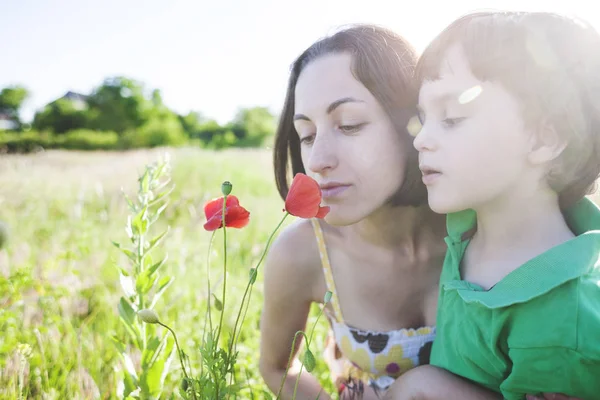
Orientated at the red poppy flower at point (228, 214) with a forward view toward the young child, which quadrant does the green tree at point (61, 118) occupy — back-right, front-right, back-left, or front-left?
back-left

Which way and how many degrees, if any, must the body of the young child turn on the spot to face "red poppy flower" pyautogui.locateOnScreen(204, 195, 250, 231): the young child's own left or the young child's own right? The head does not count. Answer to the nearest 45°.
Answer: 0° — they already face it

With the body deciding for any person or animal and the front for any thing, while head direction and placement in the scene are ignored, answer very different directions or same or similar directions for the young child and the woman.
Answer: same or similar directions

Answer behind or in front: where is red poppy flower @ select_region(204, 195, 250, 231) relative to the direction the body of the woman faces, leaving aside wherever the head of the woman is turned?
in front

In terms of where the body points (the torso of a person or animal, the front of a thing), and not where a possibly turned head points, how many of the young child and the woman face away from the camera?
0

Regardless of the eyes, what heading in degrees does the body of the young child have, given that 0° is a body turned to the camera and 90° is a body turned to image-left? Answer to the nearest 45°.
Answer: approximately 45°

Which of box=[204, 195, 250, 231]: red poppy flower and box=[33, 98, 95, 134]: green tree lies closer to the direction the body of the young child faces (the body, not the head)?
the red poppy flower

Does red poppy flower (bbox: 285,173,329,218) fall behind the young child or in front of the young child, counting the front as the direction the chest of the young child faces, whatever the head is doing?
in front

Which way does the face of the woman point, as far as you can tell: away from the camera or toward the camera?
toward the camera

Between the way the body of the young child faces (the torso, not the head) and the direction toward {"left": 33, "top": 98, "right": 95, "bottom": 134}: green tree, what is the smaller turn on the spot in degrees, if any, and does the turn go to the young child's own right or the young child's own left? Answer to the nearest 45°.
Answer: approximately 90° to the young child's own right

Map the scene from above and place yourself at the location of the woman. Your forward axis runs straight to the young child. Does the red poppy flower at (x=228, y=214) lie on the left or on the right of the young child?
right

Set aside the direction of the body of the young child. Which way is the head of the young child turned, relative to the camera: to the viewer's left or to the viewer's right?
to the viewer's left

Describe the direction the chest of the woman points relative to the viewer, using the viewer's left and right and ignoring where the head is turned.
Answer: facing the viewer and to the left of the viewer
